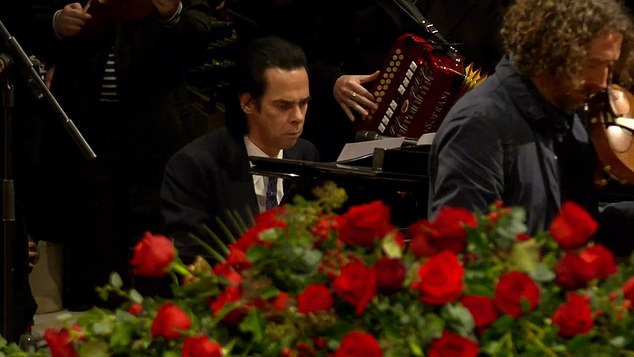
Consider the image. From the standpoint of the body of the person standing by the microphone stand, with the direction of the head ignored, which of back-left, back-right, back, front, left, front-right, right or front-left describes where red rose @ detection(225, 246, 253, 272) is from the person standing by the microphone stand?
front

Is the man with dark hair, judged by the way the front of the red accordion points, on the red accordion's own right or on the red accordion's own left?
on the red accordion's own right

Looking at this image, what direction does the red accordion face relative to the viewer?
toward the camera

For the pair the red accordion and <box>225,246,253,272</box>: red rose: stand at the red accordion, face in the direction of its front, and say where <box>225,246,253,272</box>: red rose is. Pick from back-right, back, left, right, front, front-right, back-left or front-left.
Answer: front

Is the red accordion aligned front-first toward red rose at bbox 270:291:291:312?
yes

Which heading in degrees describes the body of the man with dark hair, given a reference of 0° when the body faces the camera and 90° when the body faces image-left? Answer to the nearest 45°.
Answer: approximately 315°

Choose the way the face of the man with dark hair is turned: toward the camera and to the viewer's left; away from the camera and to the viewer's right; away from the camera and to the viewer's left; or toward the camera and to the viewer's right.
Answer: toward the camera and to the viewer's right

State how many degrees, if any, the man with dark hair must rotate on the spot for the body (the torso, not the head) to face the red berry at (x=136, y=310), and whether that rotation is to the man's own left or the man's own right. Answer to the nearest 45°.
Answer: approximately 45° to the man's own right

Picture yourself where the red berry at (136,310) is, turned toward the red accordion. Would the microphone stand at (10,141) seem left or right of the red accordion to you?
left

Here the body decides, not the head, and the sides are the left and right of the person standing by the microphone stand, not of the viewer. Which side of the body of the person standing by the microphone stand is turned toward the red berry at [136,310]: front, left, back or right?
front

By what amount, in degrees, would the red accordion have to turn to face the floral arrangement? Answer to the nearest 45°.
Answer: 0° — it already faces it

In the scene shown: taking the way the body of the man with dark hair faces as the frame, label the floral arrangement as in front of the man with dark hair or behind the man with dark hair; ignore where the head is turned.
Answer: in front
